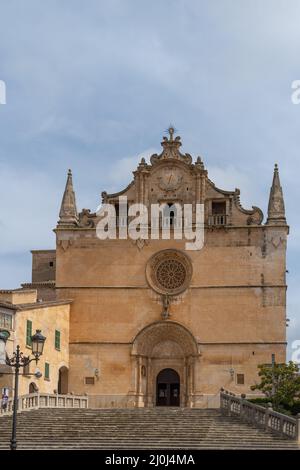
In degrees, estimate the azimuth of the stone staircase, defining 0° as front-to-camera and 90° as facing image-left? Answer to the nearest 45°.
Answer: approximately 0°

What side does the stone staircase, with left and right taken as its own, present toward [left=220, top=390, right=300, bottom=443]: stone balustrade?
left

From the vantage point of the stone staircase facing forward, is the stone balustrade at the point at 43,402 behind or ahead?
behind
